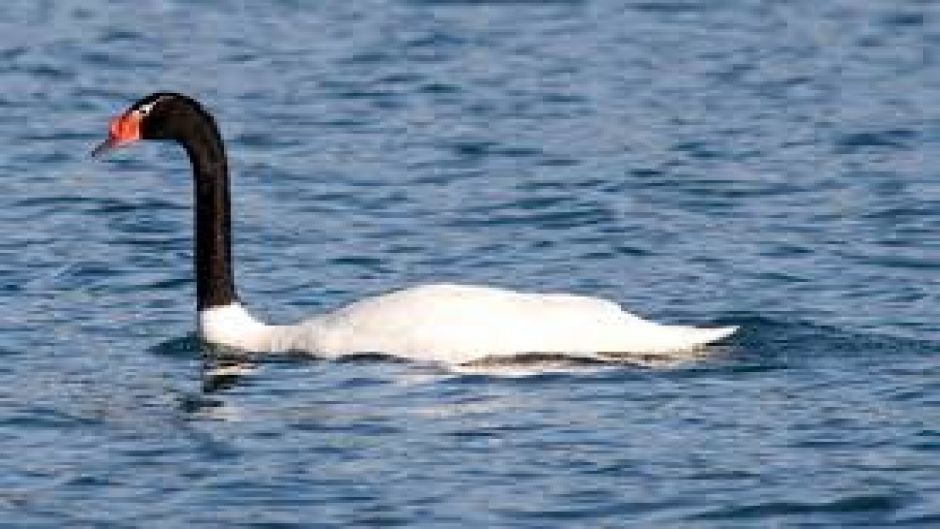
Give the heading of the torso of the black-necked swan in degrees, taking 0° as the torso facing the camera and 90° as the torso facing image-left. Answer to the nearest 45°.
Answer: approximately 90°
